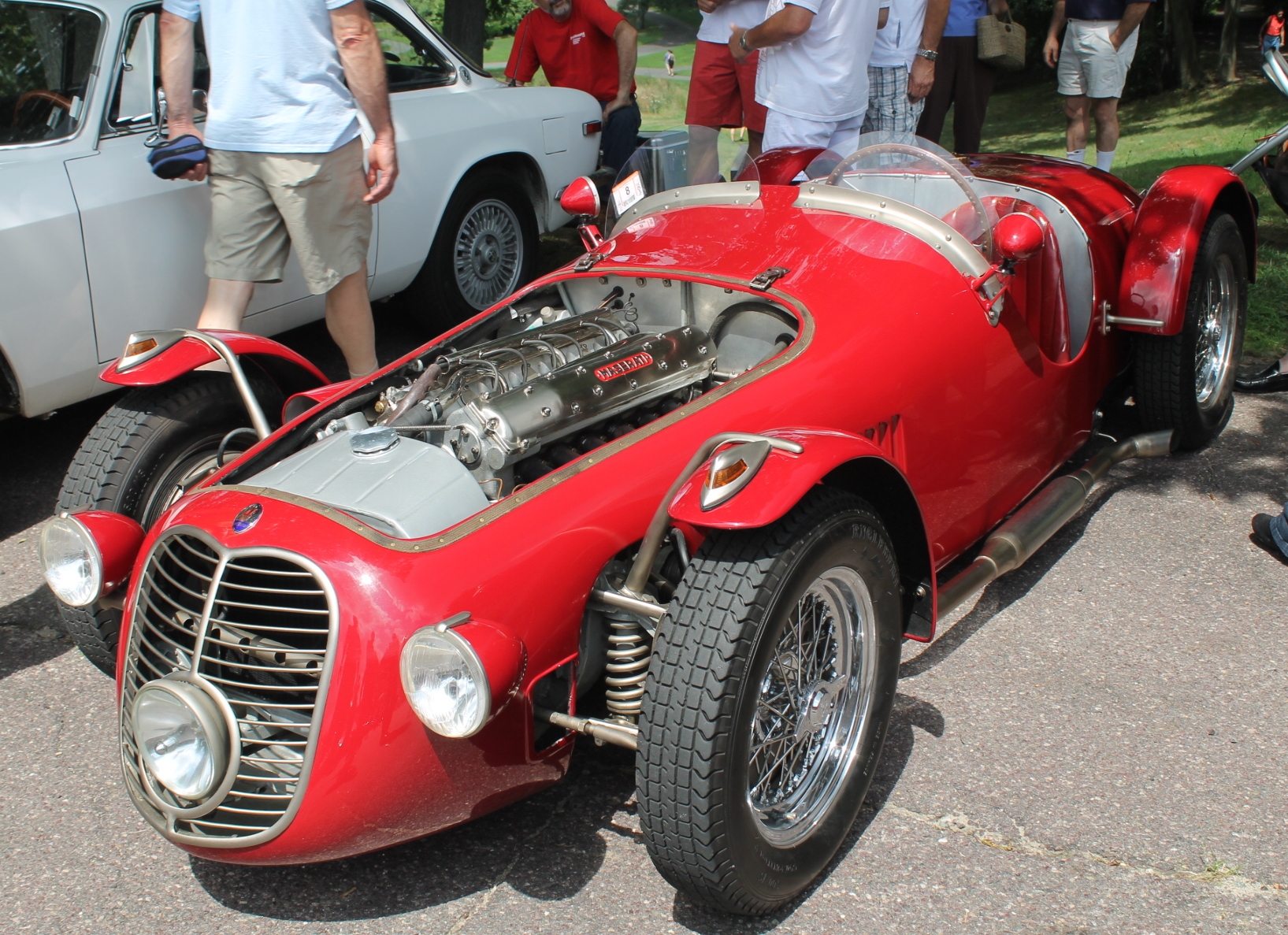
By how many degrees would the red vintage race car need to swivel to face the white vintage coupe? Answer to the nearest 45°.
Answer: approximately 90° to its right

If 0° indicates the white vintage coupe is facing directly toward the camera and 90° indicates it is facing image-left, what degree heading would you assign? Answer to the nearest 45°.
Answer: approximately 45°

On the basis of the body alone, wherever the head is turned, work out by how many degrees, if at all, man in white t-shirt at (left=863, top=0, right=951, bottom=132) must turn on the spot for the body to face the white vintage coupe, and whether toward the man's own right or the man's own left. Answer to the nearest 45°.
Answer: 0° — they already face it

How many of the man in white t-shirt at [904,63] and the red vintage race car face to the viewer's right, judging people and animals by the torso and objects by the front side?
0

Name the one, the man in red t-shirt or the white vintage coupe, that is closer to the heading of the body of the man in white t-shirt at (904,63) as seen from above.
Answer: the white vintage coupe

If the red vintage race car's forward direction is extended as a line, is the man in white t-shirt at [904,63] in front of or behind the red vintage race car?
behind

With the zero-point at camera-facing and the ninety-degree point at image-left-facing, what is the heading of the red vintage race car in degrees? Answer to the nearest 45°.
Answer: approximately 45°
